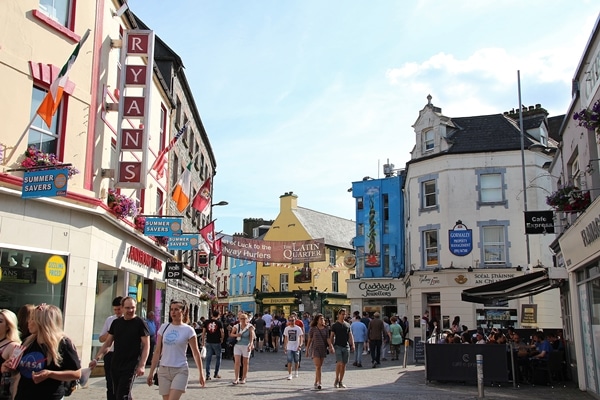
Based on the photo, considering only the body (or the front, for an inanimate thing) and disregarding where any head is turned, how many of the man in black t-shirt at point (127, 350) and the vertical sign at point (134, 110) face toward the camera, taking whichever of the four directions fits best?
2

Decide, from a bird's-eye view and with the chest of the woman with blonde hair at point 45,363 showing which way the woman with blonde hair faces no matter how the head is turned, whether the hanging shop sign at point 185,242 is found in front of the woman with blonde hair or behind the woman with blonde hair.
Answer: behind

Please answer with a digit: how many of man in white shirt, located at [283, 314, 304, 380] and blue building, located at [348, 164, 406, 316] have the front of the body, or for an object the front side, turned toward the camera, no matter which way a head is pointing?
2

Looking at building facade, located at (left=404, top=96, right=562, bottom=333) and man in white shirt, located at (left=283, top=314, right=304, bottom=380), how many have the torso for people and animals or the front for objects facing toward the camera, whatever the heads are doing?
2

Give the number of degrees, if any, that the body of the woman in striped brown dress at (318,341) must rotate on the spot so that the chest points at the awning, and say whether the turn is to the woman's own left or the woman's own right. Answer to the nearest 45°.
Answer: approximately 90° to the woman's own left

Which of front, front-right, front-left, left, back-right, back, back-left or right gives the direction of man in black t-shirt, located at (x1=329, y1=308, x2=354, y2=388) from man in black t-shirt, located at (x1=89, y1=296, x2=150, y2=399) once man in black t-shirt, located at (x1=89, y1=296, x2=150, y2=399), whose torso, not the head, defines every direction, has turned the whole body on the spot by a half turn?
front-right

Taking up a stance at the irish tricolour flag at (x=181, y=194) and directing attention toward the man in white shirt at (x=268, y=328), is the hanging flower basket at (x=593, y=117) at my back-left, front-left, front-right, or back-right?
back-right

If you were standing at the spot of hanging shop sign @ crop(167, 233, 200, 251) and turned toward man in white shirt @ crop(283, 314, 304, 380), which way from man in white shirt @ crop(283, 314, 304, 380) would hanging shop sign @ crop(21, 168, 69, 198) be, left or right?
right

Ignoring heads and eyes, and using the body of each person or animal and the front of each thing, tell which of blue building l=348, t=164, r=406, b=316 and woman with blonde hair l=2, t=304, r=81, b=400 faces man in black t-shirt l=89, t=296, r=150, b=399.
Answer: the blue building

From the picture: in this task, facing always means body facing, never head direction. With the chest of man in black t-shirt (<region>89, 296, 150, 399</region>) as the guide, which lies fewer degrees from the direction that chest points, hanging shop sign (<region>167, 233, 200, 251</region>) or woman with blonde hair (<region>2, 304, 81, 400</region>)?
the woman with blonde hair
